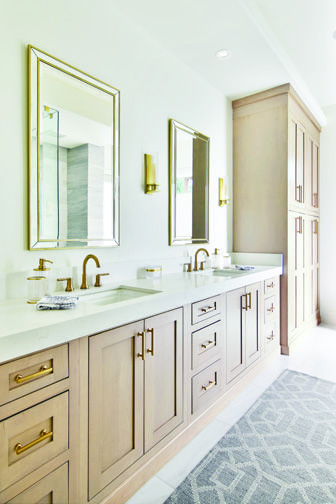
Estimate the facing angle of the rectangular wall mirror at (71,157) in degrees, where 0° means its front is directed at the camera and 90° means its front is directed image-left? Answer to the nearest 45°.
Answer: approximately 315°

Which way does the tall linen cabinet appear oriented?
to the viewer's right

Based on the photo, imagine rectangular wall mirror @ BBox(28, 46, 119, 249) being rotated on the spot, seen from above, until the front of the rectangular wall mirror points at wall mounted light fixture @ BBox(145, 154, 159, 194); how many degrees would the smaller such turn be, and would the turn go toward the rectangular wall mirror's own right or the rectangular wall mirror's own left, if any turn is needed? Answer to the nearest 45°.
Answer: approximately 90° to the rectangular wall mirror's own left

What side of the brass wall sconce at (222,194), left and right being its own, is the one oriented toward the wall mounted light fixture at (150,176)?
right

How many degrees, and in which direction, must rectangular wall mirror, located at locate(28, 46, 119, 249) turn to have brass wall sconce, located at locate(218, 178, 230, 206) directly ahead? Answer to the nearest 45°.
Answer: approximately 90° to its left

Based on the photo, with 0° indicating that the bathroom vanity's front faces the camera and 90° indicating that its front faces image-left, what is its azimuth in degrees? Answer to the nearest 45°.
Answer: approximately 315°

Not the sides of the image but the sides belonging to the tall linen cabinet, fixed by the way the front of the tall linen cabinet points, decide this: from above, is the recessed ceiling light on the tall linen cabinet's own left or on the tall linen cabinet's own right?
on the tall linen cabinet's own right
